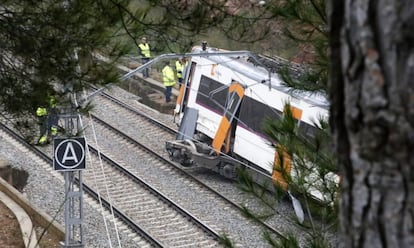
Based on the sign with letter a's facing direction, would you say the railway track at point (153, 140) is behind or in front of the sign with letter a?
behind

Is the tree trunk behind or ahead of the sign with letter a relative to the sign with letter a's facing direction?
ahead

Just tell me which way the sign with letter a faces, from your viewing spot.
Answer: facing the viewer

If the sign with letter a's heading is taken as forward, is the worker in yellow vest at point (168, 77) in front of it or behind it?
behind

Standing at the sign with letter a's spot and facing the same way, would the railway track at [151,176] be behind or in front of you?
behind

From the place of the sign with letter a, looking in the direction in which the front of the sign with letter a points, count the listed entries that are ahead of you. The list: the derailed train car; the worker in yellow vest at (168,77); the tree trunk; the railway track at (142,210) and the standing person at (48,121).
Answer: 1

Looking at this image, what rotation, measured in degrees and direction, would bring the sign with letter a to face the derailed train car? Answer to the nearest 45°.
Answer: approximately 135° to its left

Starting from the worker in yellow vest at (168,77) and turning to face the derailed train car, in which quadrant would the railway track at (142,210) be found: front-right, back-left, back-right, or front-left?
front-right

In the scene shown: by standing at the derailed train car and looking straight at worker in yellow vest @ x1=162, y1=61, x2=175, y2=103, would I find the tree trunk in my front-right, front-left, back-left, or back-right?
back-left

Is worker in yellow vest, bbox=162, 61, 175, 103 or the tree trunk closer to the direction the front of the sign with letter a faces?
the tree trunk
